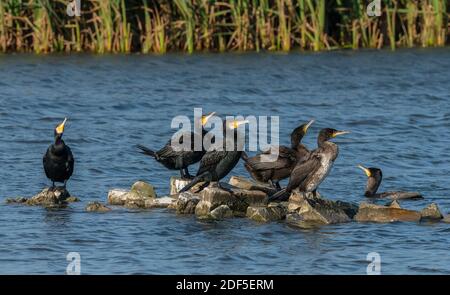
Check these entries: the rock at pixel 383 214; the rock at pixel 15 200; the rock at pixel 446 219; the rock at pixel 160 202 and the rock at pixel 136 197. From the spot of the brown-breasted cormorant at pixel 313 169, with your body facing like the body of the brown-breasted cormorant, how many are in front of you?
2

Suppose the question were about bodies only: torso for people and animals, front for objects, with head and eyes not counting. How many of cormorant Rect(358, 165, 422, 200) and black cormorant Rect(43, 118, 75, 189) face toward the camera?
1

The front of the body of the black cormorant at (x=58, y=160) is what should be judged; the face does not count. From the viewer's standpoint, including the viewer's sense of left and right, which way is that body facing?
facing the viewer

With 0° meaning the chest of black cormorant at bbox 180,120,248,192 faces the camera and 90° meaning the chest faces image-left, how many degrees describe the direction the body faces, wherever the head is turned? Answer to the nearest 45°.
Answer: approximately 270°

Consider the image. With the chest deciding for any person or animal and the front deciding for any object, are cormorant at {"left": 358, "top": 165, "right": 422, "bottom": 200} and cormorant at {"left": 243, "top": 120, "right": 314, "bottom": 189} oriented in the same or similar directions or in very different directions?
very different directions

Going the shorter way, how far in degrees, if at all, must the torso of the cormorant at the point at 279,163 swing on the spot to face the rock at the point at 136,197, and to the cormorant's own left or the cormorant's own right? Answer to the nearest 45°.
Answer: approximately 180°

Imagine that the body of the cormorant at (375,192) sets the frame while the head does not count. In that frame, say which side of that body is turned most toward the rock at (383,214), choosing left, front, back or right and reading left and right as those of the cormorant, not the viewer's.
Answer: left

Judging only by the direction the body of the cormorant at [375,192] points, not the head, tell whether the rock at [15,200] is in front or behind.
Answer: in front

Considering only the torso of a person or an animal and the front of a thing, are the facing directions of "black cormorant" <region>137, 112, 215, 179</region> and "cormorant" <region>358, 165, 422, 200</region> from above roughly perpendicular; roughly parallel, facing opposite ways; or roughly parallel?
roughly parallel, facing opposite ways

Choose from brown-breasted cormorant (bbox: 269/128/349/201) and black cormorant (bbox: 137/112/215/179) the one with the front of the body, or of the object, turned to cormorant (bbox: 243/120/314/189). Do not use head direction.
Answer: the black cormorant

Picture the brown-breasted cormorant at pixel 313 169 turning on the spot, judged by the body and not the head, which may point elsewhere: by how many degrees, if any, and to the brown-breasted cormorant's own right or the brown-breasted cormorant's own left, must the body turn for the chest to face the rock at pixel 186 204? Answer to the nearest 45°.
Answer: approximately 180°

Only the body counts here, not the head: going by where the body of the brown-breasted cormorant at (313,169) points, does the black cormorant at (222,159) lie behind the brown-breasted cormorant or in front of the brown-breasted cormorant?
behind

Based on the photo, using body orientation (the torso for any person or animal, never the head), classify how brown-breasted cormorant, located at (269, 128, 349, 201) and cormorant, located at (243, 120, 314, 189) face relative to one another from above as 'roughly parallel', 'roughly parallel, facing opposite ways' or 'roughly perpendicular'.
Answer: roughly parallel

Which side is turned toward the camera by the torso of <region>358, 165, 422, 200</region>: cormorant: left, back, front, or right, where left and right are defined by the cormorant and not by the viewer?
left

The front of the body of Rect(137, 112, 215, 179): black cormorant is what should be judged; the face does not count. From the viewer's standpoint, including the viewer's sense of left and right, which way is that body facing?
facing to the right of the viewer

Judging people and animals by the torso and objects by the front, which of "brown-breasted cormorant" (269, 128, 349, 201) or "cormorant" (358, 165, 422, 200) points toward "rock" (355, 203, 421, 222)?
the brown-breasted cormorant

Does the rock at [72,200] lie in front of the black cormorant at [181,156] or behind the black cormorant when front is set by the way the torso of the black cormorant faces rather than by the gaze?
behind

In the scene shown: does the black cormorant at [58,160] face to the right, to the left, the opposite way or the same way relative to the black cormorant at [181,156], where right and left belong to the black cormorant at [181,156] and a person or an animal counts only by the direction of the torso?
to the right
